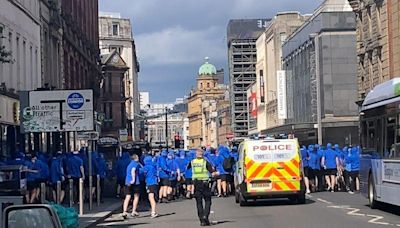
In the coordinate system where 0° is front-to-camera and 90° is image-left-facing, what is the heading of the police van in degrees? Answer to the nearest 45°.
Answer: approximately 180°

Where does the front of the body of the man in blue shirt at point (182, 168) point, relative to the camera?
away from the camera

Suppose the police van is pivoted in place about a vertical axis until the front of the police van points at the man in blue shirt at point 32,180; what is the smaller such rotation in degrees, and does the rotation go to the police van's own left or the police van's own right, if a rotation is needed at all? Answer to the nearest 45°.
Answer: approximately 90° to the police van's own left

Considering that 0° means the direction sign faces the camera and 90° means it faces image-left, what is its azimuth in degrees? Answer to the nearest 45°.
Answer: approximately 0°

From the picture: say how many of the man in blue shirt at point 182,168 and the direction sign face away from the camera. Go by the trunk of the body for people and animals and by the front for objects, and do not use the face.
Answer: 1

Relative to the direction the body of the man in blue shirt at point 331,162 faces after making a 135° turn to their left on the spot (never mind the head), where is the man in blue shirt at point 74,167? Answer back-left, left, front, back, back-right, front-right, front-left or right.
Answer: front

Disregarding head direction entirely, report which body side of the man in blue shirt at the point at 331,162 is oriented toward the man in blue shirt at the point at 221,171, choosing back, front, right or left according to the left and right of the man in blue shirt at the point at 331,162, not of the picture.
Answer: left

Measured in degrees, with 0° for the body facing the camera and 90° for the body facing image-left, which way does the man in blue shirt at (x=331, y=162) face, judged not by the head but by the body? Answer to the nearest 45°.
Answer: approximately 180°
